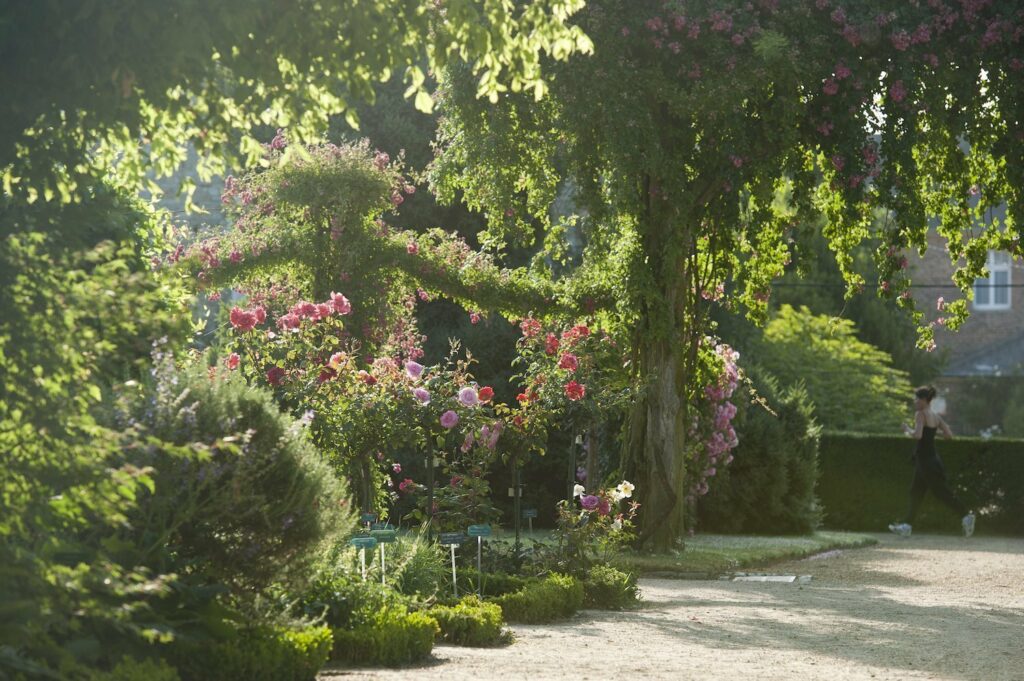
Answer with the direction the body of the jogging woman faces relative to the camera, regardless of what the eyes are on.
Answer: to the viewer's left

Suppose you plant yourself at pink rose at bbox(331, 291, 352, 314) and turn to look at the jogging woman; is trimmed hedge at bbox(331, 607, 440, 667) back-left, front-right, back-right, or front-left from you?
back-right

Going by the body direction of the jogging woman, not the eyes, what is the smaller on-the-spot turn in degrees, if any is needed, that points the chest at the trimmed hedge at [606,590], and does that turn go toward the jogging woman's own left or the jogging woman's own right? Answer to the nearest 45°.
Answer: approximately 90° to the jogging woman's own left

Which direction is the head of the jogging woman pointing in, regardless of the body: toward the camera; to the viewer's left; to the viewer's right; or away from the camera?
to the viewer's left

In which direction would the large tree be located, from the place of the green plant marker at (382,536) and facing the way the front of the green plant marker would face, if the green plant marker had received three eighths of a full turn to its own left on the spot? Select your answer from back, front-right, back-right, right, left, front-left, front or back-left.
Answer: front

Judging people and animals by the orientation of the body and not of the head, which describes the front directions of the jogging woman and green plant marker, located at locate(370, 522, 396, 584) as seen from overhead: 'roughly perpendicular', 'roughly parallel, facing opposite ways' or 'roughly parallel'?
roughly perpendicular

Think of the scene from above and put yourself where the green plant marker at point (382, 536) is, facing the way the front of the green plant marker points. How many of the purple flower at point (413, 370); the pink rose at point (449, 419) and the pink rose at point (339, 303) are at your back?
3

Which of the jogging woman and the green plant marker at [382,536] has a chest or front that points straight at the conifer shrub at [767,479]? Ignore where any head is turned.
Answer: the jogging woman

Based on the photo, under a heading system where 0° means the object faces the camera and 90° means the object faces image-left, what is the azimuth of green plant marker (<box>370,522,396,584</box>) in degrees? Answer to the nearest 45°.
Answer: approximately 0°

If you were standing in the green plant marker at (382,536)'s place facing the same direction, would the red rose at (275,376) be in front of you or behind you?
behind

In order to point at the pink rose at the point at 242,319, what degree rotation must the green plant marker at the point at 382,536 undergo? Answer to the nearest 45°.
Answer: approximately 180°
